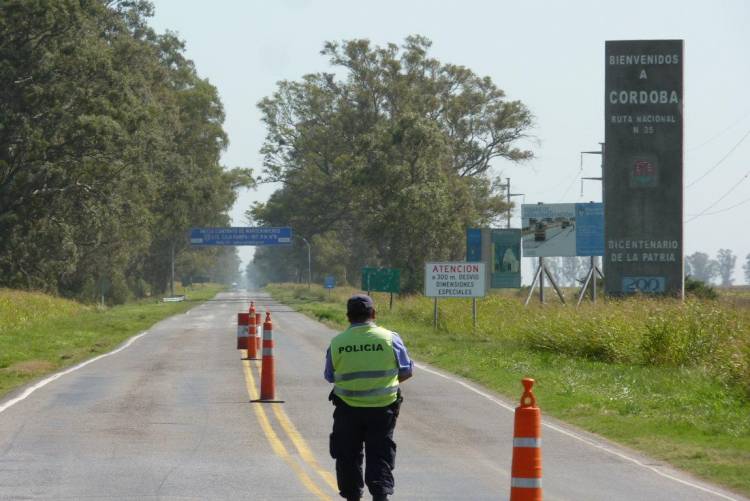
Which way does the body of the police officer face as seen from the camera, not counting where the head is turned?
away from the camera

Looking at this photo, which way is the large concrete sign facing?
toward the camera

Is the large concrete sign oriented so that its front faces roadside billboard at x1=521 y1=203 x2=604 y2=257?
no

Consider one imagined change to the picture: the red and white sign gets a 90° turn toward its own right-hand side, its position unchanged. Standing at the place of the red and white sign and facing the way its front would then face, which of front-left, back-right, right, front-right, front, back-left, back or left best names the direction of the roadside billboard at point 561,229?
back-right

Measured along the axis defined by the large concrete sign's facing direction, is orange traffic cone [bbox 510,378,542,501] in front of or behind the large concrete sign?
in front

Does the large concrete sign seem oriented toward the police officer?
yes

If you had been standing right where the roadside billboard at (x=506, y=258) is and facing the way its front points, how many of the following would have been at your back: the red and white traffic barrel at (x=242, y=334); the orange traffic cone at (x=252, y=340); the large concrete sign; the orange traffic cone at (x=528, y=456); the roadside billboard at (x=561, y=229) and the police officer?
0

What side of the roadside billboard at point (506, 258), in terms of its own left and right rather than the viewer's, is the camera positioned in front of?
front

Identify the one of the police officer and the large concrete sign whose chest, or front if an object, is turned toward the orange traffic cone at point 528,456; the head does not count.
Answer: the large concrete sign

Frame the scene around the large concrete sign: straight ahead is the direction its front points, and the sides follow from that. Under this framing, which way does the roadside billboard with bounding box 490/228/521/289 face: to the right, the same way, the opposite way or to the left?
the same way

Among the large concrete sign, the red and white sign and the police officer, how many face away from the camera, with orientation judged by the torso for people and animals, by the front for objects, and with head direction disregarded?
1

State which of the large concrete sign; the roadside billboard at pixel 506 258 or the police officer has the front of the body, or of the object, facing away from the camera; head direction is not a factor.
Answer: the police officer

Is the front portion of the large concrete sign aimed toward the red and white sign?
no

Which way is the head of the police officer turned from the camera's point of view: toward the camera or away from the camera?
away from the camera

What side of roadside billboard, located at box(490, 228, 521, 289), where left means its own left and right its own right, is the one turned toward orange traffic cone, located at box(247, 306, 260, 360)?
front

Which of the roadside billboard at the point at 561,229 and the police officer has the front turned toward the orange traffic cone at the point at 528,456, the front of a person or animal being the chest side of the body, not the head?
the roadside billboard

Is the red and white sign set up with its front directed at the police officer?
yes

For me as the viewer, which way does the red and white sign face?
facing the viewer

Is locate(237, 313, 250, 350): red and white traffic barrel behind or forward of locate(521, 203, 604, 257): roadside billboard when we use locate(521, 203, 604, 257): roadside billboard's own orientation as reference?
forward

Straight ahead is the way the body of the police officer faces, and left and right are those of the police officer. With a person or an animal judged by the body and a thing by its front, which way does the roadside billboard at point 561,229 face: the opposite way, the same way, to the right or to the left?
the opposite way
